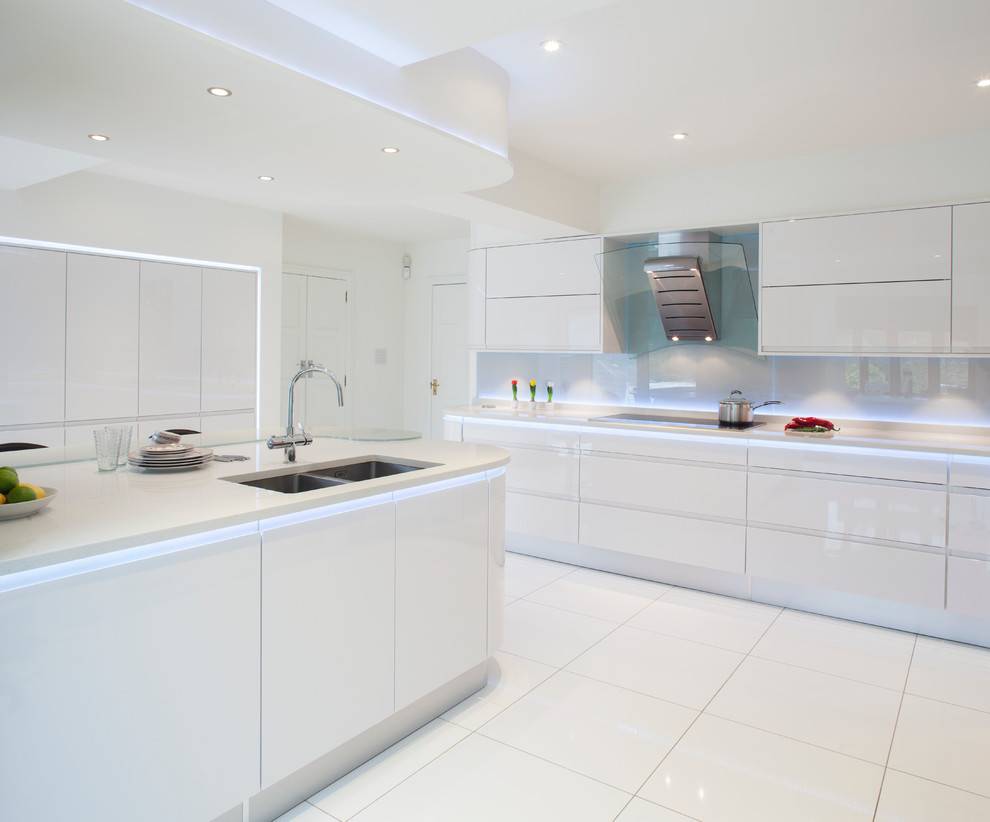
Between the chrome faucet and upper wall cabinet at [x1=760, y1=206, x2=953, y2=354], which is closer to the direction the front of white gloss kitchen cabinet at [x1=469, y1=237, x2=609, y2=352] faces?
the chrome faucet

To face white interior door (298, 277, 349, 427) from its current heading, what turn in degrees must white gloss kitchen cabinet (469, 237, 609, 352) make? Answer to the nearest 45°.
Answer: approximately 90° to its right

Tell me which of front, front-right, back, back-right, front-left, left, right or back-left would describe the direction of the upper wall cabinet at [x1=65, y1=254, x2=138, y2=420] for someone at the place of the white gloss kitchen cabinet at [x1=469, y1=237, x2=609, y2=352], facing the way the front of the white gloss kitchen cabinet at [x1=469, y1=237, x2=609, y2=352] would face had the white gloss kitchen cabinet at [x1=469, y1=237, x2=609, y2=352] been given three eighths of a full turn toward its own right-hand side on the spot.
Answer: left

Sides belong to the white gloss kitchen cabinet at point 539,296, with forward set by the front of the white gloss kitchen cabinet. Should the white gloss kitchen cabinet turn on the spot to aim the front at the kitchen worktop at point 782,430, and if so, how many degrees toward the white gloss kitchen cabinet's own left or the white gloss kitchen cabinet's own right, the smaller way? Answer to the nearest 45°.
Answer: approximately 90° to the white gloss kitchen cabinet's own left

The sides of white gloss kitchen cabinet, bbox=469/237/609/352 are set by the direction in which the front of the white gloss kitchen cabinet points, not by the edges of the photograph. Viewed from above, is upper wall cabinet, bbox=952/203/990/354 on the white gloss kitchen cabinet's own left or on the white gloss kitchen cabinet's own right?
on the white gloss kitchen cabinet's own left

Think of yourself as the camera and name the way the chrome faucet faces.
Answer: facing the viewer and to the right of the viewer

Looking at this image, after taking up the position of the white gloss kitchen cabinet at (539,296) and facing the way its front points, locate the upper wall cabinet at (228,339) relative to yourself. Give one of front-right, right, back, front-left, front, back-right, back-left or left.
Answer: front-right

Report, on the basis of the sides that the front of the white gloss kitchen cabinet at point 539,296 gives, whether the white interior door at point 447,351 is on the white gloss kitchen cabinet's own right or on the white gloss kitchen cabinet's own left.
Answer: on the white gloss kitchen cabinet's own right

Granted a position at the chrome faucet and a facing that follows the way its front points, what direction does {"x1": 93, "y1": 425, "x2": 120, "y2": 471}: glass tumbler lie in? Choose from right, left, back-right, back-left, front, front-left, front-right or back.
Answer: back-right

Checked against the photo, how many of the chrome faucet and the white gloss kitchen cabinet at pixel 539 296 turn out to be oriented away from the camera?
0

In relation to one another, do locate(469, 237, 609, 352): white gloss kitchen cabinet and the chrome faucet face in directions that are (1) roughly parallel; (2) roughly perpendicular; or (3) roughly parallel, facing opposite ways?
roughly perpendicular

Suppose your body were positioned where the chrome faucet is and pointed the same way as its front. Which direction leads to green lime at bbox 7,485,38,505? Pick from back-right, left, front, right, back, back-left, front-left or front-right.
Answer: right

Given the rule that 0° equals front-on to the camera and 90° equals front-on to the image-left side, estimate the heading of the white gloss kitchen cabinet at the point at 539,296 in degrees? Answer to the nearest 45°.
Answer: approximately 45°
